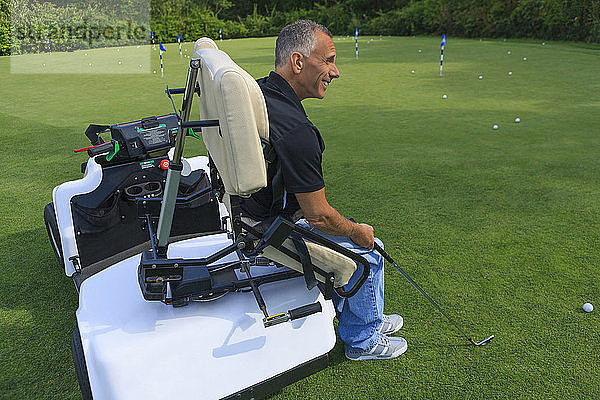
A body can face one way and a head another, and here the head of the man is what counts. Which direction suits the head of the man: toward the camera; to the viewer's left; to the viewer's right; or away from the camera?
to the viewer's right

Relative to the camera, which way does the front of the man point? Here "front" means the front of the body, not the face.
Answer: to the viewer's right

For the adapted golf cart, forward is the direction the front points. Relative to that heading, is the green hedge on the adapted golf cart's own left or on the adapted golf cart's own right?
on the adapted golf cart's own right

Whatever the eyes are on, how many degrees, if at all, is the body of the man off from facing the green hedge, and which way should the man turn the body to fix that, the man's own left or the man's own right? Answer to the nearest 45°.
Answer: approximately 90° to the man's own left
